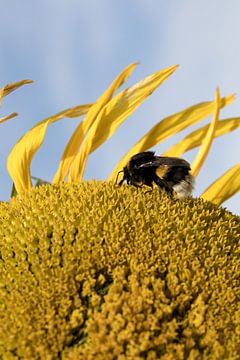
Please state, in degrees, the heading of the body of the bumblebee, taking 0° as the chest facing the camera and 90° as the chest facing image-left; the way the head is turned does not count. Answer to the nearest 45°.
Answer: approximately 90°
